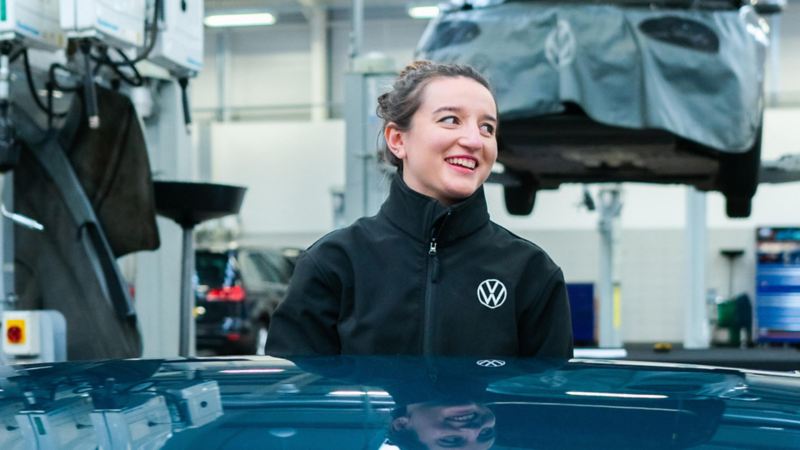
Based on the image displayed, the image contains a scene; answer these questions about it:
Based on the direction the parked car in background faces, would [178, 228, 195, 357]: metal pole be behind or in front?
behind

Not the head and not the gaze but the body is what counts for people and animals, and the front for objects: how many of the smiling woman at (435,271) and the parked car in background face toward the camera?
1

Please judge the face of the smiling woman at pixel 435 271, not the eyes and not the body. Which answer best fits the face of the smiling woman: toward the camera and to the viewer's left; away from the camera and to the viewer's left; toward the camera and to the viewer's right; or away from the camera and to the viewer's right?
toward the camera and to the viewer's right

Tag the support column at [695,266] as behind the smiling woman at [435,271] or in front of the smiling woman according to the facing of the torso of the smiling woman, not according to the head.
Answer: behind

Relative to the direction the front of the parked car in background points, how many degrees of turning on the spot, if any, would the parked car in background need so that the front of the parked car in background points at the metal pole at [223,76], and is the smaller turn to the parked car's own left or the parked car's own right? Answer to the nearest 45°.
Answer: approximately 45° to the parked car's own left

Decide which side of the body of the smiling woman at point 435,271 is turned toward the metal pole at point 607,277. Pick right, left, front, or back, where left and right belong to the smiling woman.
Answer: back

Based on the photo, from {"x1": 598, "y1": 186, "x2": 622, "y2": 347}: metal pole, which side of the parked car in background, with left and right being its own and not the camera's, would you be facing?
right

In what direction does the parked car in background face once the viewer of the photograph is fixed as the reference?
facing away from the viewer and to the right of the viewer

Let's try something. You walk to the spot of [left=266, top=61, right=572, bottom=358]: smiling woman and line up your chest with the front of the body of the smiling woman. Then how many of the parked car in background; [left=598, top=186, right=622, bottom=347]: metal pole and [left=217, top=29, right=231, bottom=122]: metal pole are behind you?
3

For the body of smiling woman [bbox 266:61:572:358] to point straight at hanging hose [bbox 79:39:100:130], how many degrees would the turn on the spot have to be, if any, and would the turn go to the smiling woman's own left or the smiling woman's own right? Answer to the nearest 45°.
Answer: approximately 135° to the smiling woman's own right

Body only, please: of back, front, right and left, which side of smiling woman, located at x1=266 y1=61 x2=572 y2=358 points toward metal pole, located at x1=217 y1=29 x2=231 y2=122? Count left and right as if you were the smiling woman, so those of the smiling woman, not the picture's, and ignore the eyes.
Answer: back

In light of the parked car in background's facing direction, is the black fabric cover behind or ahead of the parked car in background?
behind
